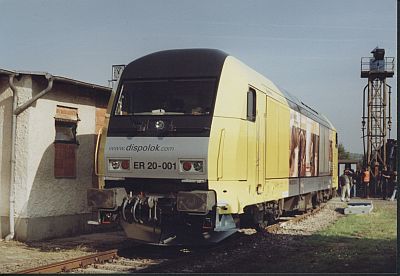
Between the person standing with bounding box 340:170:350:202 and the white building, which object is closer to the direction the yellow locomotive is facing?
the white building

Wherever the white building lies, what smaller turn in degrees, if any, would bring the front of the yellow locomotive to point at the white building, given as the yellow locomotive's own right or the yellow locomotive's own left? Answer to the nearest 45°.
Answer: approximately 90° to the yellow locomotive's own right

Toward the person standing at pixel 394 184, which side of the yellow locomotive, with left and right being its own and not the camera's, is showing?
back

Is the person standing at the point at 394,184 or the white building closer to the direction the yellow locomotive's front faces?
the white building

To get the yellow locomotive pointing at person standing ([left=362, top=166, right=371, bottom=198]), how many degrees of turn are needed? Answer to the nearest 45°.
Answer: approximately 180°

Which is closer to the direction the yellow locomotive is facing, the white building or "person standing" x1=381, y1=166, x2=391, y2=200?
the white building

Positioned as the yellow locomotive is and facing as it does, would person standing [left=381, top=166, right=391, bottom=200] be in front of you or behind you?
behind

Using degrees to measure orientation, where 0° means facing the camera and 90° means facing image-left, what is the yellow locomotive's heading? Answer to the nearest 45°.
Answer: approximately 45°
